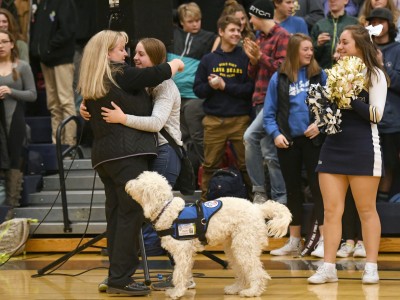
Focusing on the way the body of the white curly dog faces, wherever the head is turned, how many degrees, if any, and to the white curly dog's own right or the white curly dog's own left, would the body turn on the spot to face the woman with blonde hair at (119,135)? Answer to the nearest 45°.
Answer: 0° — it already faces them

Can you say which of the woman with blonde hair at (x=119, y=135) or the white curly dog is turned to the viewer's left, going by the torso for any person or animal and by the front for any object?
the white curly dog

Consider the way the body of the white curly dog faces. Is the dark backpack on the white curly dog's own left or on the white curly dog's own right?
on the white curly dog's own right

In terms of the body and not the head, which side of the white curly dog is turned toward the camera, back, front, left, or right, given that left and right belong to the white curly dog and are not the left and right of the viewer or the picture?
left

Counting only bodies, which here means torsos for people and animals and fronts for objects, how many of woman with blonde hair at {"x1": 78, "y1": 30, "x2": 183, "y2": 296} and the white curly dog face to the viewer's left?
1

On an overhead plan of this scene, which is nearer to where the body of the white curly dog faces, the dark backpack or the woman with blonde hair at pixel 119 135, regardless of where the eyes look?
the woman with blonde hair
